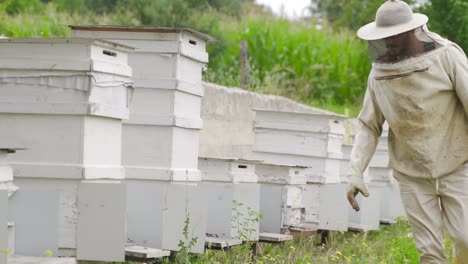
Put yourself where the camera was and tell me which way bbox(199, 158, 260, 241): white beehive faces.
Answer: facing the viewer and to the right of the viewer

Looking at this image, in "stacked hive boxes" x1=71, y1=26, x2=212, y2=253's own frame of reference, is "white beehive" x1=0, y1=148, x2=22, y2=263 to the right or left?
on its right

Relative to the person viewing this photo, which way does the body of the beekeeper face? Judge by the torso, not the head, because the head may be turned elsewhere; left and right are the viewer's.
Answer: facing the viewer and to the left of the viewer

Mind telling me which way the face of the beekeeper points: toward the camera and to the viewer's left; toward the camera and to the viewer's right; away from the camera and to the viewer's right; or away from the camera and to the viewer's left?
toward the camera and to the viewer's left

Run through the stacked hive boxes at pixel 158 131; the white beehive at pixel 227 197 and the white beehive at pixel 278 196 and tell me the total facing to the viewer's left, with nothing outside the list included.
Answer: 0

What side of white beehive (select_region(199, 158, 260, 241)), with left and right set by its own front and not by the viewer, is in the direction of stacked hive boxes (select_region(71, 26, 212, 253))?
right

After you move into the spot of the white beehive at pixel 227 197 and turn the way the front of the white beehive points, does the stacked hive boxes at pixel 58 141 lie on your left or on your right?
on your right

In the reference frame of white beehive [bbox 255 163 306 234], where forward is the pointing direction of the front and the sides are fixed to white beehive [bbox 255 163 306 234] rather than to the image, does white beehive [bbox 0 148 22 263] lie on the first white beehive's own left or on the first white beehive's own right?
on the first white beehive's own right

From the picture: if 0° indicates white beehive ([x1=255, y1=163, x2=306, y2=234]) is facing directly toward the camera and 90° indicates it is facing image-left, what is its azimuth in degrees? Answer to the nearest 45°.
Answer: approximately 315°

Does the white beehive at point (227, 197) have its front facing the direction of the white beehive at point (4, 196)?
no

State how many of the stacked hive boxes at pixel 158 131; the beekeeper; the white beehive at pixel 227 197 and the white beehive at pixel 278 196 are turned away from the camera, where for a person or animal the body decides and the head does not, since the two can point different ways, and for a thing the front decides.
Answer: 0

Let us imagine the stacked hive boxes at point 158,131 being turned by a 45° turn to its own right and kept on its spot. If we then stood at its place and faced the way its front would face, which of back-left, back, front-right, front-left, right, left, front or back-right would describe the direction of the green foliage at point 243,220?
back-left

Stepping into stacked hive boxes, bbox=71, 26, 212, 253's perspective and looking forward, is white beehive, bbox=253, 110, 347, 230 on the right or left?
on its left

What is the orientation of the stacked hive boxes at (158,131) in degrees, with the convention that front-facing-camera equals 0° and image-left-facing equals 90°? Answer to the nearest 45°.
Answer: approximately 315°

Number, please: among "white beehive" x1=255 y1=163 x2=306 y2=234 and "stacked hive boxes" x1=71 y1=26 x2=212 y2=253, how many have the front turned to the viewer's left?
0
